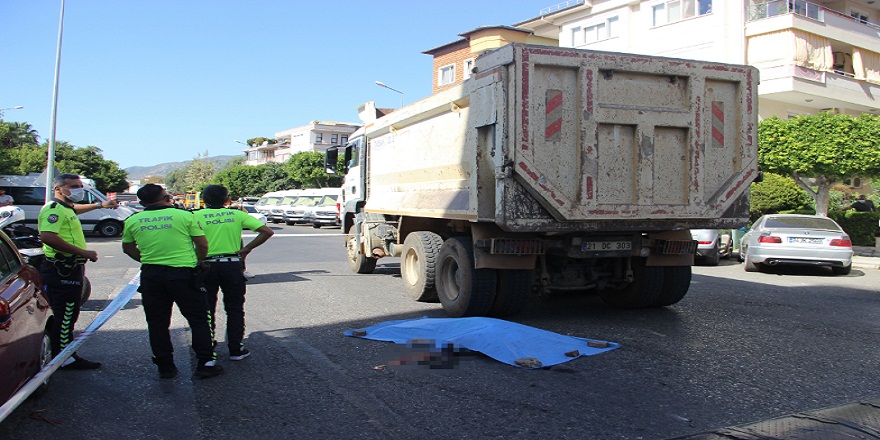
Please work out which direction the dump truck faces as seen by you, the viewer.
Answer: facing away from the viewer and to the left of the viewer

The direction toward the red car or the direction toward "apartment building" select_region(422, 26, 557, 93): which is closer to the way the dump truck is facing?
the apartment building

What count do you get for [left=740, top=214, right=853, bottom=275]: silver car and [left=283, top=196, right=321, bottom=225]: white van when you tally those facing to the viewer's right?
0

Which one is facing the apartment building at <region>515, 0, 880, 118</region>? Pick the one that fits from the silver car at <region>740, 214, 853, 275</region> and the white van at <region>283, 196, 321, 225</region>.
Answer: the silver car at <region>740, 214, 853, 275</region>

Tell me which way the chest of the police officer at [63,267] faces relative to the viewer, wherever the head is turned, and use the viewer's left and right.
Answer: facing to the right of the viewer

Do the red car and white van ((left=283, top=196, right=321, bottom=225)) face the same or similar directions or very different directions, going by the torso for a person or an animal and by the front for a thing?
very different directions

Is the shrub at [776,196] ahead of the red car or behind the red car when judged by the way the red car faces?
ahead

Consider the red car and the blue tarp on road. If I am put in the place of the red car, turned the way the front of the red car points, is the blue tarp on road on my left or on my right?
on my right

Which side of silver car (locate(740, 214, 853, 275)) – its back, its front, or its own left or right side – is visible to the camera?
back

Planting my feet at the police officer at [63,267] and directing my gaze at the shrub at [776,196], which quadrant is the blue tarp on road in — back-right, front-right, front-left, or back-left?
front-right

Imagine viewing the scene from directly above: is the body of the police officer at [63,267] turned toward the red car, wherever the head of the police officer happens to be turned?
no

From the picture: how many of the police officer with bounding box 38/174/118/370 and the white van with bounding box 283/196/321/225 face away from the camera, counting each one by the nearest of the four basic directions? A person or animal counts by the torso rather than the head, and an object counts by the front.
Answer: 0

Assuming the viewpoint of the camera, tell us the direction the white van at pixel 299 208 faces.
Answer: facing the viewer and to the left of the viewer

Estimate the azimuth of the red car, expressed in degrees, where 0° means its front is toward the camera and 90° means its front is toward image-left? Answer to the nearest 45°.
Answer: approximately 225°

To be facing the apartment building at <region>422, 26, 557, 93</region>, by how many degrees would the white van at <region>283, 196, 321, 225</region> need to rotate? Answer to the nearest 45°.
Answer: approximately 135° to its left

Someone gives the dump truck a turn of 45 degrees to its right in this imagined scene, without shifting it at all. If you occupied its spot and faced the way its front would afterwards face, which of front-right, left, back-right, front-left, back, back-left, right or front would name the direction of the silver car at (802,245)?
front-right

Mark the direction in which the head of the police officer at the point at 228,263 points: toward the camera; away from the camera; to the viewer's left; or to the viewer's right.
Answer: away from the camera

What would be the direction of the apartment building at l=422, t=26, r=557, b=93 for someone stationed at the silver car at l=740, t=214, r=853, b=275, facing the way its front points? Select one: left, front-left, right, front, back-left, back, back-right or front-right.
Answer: front-left

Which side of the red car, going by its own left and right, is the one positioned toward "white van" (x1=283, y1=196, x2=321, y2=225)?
front
